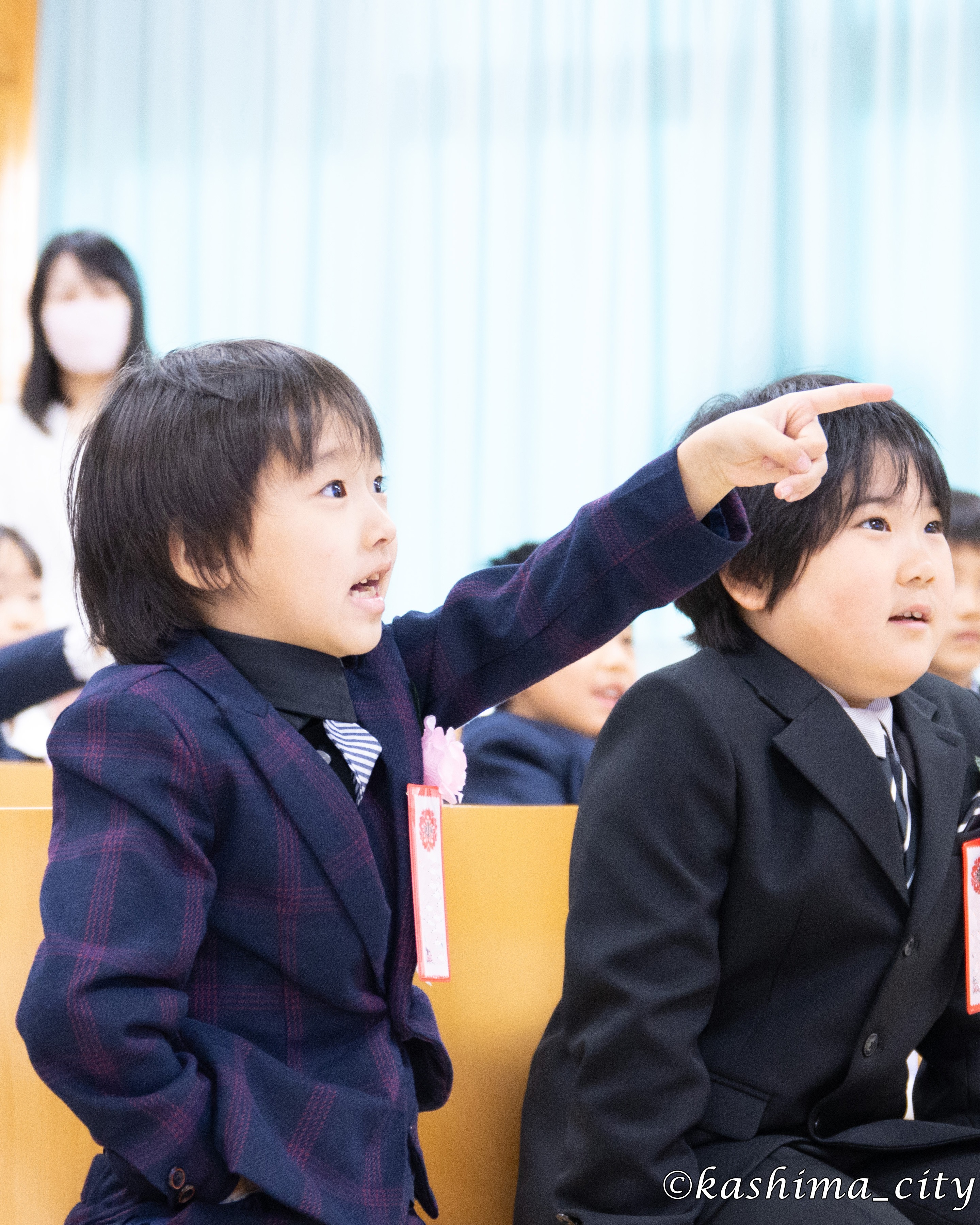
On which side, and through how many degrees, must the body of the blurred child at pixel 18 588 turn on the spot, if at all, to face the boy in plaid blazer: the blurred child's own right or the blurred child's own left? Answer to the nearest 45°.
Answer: approximately 45° to the blurred child's own right

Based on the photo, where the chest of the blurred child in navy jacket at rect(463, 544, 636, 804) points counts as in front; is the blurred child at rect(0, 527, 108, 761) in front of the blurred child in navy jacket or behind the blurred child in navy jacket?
behind

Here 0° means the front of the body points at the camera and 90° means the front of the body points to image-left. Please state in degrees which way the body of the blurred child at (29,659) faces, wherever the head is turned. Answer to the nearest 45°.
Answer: approximately 315°

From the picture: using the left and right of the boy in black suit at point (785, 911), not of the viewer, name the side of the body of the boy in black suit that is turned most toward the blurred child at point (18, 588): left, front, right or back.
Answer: back

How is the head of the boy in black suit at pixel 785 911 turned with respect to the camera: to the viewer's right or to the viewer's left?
to the viewer's right

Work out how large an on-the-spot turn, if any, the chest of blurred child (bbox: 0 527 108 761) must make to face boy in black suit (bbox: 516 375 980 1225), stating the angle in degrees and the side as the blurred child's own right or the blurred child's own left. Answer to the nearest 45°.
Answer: approximately 45° to the blurred child's own right

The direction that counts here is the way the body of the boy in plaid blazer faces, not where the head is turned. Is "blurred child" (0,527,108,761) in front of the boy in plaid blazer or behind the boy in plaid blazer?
behind

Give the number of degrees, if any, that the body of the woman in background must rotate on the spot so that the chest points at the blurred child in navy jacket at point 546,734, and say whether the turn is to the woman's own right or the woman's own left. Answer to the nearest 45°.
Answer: approximately 45° to the woman's own left

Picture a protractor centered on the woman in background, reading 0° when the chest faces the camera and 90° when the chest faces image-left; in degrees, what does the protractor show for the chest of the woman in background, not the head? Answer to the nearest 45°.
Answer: approximately 0°

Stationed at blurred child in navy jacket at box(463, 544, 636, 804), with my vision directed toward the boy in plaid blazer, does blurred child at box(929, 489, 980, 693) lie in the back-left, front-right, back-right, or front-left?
back-left

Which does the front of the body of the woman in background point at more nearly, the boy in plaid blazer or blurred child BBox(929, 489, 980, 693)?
the boy in plaid blazer
